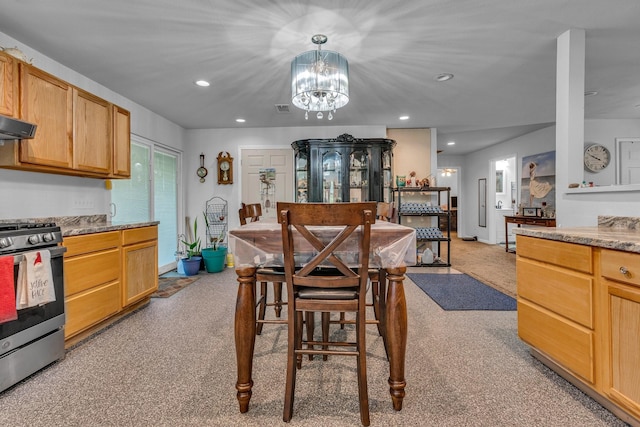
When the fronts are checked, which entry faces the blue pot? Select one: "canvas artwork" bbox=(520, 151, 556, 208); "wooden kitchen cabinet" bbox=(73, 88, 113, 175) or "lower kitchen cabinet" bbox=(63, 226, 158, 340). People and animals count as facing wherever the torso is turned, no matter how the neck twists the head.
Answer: the canvas artwork

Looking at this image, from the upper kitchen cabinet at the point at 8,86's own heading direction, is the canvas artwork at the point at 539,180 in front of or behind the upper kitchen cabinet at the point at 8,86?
in front

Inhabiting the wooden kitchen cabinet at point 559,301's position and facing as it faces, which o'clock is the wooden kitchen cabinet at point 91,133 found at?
the wooden kitchen cabinet at point 91,133 is roughly at 1 o'clock from the wooden kitchen cabinet at point 559,301.

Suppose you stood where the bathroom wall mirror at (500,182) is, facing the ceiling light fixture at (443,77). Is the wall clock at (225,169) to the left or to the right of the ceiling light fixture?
right

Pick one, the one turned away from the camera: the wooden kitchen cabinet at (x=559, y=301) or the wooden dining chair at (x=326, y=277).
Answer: the wooden dining chair

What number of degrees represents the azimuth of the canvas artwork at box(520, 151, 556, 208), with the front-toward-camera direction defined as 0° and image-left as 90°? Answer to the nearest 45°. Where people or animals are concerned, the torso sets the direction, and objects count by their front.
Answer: approximately 45°

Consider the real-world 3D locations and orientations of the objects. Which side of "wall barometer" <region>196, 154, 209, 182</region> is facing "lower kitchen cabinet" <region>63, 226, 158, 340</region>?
front

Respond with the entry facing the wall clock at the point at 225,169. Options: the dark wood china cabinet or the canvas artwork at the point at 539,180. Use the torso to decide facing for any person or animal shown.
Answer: the canvas artwork

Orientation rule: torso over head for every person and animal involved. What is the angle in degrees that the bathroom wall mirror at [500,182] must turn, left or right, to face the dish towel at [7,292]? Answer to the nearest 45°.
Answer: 0° — it already faces it

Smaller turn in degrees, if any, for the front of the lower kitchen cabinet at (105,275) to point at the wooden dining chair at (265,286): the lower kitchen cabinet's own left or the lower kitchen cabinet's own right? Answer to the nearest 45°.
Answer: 0° — it already faces it

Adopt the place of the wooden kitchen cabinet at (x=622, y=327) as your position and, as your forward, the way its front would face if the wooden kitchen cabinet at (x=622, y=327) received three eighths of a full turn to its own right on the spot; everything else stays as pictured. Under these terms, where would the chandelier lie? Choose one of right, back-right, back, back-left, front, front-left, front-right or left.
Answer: left

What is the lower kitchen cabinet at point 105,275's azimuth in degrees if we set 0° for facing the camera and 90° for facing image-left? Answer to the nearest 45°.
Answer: approximately 315°

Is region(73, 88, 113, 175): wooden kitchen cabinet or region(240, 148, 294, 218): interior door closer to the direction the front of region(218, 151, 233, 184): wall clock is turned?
the wooden kitchen cabinet

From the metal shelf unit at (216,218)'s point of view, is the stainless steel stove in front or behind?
in front

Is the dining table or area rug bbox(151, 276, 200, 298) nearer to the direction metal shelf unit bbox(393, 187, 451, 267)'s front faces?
the dining table

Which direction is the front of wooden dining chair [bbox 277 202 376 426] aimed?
away from the camera

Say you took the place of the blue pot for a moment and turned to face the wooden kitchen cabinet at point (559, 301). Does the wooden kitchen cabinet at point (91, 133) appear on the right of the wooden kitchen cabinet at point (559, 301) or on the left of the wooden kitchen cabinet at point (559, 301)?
right
